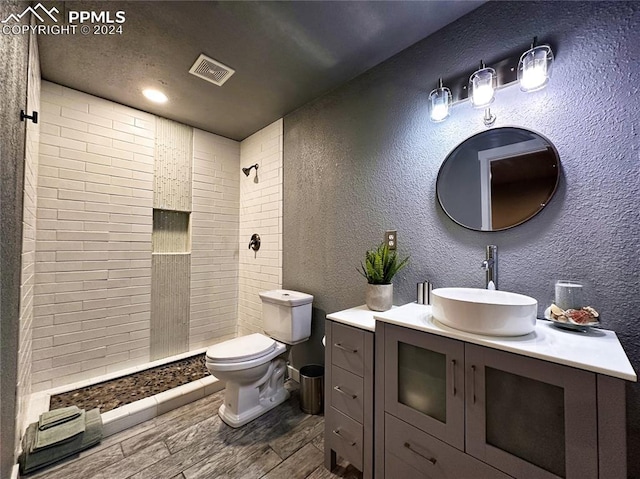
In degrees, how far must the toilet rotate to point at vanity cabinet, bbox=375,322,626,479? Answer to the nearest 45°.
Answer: approximately 90° to its left

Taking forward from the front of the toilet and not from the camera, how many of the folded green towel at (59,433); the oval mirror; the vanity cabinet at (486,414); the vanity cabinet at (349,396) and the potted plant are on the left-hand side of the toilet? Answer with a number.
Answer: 4

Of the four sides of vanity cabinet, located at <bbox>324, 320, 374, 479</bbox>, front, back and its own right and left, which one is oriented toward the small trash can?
right

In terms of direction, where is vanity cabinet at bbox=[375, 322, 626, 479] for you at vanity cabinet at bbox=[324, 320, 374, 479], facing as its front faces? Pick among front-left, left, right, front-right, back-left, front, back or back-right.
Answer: left

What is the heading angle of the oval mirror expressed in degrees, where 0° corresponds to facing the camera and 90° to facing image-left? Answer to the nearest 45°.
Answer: approximately 45°

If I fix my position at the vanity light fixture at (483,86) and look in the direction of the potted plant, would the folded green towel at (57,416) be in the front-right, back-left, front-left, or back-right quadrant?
front-left

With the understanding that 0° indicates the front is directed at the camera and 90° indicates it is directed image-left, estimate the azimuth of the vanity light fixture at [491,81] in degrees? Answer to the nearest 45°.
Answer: approximately 45°

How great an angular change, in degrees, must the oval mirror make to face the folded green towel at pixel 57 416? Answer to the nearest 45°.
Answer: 0° — it already faces it

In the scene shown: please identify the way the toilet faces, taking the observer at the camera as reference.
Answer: facing the viewer and to the left of the viewer

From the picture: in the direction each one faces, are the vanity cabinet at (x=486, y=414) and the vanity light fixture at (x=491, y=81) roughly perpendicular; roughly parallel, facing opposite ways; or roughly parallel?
roughly parallel

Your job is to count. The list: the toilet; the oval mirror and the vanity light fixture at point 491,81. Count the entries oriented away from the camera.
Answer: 0

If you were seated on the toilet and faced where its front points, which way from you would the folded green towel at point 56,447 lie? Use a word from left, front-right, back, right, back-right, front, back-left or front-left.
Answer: front-right
